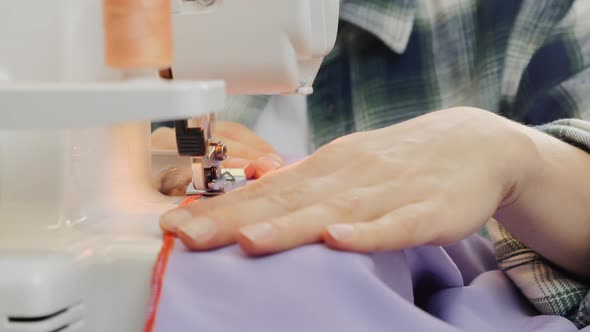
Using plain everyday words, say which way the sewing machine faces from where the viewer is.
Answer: facing to the right of the viewer
